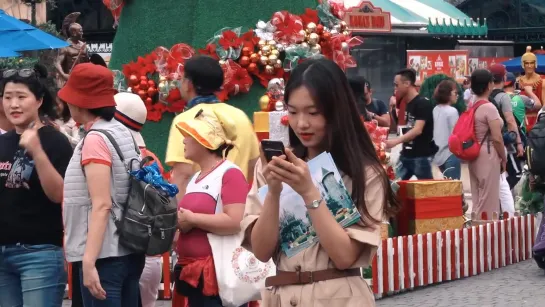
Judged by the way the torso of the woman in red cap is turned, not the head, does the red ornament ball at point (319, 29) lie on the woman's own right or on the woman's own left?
on the woman's own right

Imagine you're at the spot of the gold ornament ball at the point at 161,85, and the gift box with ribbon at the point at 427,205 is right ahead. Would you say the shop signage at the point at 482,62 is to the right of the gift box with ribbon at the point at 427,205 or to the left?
left

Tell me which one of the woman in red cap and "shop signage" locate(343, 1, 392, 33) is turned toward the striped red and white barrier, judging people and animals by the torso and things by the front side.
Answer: the shop signage

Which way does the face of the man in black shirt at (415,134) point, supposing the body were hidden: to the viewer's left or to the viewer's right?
to the viewer's left

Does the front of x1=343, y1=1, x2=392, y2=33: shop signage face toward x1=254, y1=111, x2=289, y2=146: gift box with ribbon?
yes

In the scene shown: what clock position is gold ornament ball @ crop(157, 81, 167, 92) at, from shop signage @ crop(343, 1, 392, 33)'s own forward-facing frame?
The gold ornament ball is roughly at 12 o'clock from the shop signage.

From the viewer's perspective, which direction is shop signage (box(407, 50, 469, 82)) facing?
toward the camera

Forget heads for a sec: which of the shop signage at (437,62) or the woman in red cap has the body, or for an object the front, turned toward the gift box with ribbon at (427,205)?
the shop signage

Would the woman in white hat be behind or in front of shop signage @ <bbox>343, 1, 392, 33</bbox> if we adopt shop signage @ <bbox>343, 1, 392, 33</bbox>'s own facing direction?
in front
